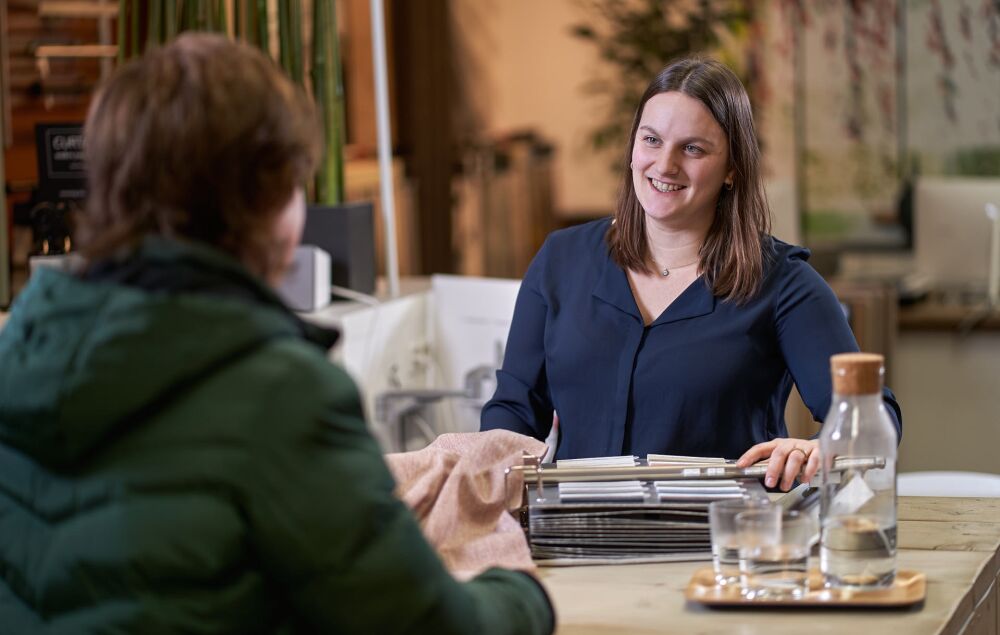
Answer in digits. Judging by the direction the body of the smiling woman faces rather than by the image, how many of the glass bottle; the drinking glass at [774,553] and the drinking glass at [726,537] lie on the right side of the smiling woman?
0

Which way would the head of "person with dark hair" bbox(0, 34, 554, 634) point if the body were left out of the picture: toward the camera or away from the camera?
away from the camera

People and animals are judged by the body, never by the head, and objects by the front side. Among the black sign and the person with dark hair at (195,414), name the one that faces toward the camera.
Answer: the black sign

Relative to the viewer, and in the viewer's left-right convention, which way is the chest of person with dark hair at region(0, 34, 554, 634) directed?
facing away from the viewer and to the right of the viewer

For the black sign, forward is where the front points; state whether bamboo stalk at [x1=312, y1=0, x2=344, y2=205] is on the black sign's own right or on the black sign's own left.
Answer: on the black sign's own left

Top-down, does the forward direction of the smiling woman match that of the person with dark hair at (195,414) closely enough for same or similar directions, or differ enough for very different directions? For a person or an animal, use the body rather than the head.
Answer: very different directions

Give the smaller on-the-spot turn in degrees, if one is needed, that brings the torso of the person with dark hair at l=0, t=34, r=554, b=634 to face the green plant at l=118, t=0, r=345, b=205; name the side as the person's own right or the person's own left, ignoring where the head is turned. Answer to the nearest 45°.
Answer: approximately 45° to the person's own left

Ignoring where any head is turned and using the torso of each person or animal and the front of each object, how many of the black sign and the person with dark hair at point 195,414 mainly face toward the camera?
1

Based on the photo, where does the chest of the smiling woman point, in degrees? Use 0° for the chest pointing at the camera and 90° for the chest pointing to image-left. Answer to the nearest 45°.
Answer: approximately 45°

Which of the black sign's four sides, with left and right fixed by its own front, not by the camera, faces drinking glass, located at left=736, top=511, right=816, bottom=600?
front

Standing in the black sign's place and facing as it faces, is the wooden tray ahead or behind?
ahead

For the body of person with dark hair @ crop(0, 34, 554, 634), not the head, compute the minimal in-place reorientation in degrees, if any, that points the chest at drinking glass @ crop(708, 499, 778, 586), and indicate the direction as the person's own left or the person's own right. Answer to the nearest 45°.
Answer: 0° — they already face it

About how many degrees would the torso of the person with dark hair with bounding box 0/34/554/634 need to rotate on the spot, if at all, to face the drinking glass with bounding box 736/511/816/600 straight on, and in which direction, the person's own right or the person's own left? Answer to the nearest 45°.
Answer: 0° — they already face it

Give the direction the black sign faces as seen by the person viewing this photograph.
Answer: facing the viewer
